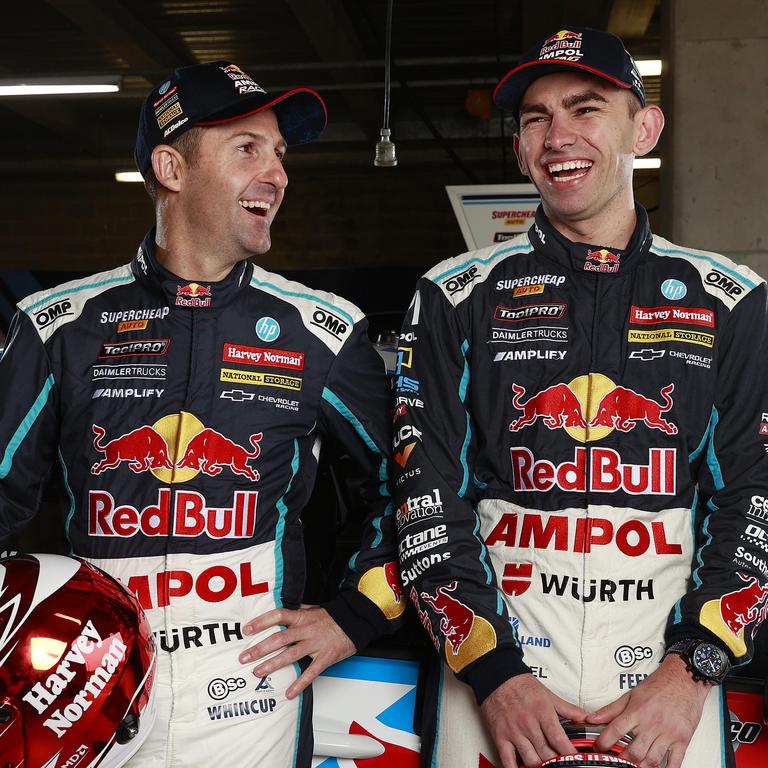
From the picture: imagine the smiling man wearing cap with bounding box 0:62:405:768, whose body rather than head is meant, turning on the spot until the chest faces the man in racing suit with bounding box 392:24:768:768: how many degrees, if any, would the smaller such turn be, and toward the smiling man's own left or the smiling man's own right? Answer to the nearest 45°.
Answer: approximately 90° to the smiling man's own left

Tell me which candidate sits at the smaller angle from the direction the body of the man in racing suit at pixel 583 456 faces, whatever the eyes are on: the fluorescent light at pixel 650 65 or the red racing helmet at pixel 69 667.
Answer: the red racing helmet

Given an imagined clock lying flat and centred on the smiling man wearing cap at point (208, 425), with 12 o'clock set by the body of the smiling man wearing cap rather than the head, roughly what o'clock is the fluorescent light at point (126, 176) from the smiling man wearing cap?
The fluorescent light is roughly at 6 o'clock from the smiling man wearing cap.

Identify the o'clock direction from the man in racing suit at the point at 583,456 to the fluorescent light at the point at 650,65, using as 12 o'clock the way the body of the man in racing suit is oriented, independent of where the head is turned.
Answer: The fluorescent light is roughly at 6 o'clock from the man in racing suit.

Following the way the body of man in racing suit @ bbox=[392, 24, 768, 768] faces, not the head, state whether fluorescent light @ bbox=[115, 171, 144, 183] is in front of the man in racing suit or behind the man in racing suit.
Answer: behind

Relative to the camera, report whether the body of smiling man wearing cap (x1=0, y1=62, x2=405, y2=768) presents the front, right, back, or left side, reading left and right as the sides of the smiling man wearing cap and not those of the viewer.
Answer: front

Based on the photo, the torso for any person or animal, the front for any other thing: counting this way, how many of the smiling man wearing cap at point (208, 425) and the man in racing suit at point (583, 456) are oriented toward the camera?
2

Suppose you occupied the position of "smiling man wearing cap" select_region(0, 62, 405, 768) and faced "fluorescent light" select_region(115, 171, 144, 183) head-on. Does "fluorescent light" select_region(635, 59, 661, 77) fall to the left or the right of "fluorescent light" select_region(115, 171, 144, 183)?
right

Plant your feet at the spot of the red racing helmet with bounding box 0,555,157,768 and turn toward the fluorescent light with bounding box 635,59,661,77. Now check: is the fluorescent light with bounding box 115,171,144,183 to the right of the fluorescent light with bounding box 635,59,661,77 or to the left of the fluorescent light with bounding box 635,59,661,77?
left

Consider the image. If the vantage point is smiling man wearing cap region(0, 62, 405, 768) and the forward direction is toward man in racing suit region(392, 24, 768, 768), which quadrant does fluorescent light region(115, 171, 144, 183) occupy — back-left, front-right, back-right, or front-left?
back-left

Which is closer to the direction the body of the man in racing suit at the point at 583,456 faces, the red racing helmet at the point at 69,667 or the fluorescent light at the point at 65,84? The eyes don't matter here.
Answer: the red racing helmet
